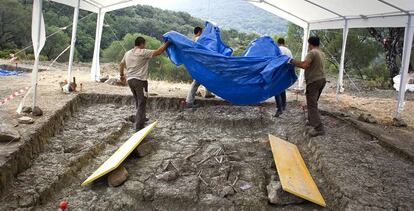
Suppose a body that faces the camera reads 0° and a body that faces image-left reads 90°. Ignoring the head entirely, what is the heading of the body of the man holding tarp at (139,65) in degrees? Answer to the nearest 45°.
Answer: approximately 225°

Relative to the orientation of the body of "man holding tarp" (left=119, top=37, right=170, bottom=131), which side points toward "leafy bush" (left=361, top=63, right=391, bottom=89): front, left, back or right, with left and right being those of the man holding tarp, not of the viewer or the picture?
front

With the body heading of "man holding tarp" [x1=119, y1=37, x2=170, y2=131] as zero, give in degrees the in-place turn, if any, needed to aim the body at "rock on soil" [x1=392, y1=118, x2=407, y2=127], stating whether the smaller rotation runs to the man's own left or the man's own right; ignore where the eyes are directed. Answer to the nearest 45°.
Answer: approximately 45° to the man's own right

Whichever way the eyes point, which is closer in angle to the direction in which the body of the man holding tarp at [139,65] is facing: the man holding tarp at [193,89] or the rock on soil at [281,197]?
the man holding tarp

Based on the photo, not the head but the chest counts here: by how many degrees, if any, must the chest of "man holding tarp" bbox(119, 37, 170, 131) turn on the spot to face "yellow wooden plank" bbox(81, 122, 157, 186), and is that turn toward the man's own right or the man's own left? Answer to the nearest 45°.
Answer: approximately 135° to the man's own right

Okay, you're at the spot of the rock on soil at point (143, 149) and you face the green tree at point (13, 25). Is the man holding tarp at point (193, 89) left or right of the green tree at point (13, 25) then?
right

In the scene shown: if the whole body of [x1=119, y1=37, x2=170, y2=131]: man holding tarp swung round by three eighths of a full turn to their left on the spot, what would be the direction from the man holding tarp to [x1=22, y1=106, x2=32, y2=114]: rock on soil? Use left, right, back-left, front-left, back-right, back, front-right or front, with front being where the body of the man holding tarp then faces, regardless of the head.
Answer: front

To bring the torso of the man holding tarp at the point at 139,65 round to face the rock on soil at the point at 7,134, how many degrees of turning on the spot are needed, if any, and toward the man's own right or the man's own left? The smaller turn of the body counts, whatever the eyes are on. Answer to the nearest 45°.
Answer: approximately 180°

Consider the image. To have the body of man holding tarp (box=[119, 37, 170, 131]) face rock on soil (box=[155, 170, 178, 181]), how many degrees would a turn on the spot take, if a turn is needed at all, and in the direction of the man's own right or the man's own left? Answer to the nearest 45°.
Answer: approximately 135° to the man's own right

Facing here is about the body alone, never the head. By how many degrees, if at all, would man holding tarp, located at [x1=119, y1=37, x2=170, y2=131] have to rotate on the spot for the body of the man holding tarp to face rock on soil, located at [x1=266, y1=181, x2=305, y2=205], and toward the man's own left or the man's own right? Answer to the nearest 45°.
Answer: approximately 90° to the man's own right

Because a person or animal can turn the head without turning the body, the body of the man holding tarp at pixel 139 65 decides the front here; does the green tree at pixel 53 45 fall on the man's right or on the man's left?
on the man's left

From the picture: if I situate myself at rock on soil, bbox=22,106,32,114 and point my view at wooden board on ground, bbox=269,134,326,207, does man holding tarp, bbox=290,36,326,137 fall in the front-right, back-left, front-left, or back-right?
front-left

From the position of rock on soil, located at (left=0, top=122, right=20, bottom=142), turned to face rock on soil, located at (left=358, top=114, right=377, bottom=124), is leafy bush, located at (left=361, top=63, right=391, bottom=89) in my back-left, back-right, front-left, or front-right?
front-left

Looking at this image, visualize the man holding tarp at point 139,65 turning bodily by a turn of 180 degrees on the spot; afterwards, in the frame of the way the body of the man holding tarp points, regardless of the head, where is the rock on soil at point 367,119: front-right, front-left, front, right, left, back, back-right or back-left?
back-left

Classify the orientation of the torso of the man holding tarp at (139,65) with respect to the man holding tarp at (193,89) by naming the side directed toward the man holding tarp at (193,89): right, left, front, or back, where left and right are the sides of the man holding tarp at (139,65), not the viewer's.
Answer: front
